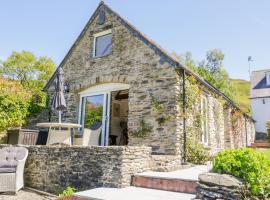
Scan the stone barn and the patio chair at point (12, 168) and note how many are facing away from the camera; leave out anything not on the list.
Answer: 0

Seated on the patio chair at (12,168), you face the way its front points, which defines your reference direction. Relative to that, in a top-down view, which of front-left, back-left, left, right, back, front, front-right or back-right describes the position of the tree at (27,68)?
back-right

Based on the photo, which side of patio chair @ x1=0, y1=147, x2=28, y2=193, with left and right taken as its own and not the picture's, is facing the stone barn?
back

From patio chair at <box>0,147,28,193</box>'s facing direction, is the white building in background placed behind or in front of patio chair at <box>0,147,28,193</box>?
behind

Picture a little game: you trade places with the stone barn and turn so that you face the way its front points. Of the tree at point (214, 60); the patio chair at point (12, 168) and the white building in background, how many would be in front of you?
1

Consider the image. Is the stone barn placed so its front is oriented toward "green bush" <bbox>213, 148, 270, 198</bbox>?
no

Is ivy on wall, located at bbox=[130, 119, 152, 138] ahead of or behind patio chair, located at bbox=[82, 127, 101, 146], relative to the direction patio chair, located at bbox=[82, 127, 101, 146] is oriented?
behind

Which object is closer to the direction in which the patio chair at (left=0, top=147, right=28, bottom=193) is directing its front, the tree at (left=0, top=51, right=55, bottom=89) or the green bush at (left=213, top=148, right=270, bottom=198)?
the green bush

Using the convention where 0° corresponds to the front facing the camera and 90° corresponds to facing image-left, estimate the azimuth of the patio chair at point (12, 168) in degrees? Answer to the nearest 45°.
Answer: approximately 45°

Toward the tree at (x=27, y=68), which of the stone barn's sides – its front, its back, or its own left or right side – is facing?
right

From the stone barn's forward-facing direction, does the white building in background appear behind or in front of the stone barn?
behind

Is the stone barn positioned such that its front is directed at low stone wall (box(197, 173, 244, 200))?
no

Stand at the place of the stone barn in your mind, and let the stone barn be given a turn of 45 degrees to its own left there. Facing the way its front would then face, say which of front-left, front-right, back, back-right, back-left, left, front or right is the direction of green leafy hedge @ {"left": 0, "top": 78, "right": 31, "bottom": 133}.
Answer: right

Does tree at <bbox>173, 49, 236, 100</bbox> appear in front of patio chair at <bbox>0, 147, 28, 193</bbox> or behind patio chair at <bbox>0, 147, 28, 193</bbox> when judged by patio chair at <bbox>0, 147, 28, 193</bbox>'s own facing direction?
behind

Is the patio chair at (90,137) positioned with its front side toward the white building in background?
no

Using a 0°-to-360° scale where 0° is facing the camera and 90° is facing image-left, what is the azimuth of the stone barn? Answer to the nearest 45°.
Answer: approximately 45°
